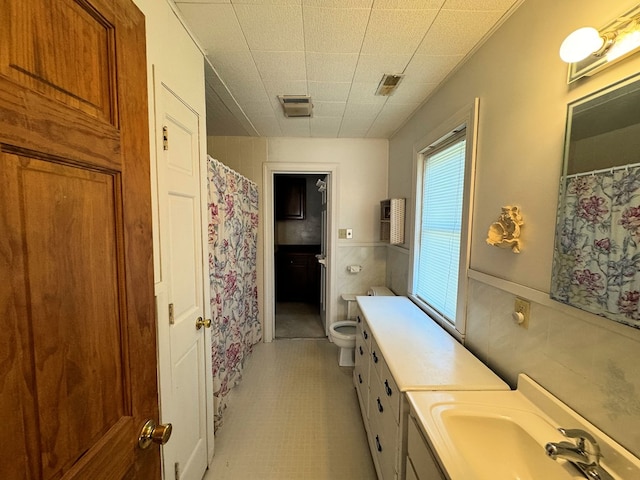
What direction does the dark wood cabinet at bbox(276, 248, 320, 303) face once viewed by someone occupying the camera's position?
facing the viewer

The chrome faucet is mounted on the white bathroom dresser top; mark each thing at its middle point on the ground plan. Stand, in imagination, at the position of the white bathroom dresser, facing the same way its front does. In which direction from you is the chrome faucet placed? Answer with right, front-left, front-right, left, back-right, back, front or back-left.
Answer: back-left

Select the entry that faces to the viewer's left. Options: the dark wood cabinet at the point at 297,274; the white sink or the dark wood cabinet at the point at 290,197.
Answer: the white sink

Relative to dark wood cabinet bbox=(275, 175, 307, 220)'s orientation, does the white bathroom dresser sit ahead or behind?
ahead

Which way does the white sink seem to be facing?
to the viewer's left

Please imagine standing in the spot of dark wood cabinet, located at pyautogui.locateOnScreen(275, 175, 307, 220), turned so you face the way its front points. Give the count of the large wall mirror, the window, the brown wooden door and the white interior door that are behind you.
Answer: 0

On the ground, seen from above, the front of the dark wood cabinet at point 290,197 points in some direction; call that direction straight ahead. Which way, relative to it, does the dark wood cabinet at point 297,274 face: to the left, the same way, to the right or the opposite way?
the same way

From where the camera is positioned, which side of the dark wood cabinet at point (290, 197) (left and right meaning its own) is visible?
front

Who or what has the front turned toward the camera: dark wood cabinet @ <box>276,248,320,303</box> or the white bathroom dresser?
the dark wood cabinet

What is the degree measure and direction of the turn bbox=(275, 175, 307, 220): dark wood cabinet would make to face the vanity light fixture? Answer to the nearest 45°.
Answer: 0° — it already faces it

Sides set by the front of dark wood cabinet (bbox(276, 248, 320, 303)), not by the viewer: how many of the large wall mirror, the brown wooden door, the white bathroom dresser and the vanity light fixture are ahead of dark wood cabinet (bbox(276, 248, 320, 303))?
4

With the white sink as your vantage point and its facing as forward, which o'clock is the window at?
The window is roughly at 2 o'clock from the white sink.

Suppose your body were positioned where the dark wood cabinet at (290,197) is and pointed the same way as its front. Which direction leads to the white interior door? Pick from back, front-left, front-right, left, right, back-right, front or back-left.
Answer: front

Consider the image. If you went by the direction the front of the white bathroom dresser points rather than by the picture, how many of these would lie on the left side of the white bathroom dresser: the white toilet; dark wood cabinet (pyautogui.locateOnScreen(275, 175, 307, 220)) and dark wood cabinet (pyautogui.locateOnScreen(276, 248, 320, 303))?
0

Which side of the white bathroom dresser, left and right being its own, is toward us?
left

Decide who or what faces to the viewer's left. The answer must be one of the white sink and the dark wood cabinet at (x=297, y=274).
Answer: the white sink

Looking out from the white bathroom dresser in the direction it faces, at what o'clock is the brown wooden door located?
The brown wooden door is roughly at 10 o'clock from the white bathroom dresser.

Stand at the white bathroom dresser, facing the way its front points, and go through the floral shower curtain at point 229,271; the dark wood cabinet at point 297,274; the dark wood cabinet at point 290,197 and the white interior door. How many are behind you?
0

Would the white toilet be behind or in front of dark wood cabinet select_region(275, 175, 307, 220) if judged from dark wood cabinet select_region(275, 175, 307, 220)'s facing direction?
in front

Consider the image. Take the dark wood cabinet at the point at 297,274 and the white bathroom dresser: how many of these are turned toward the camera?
1
